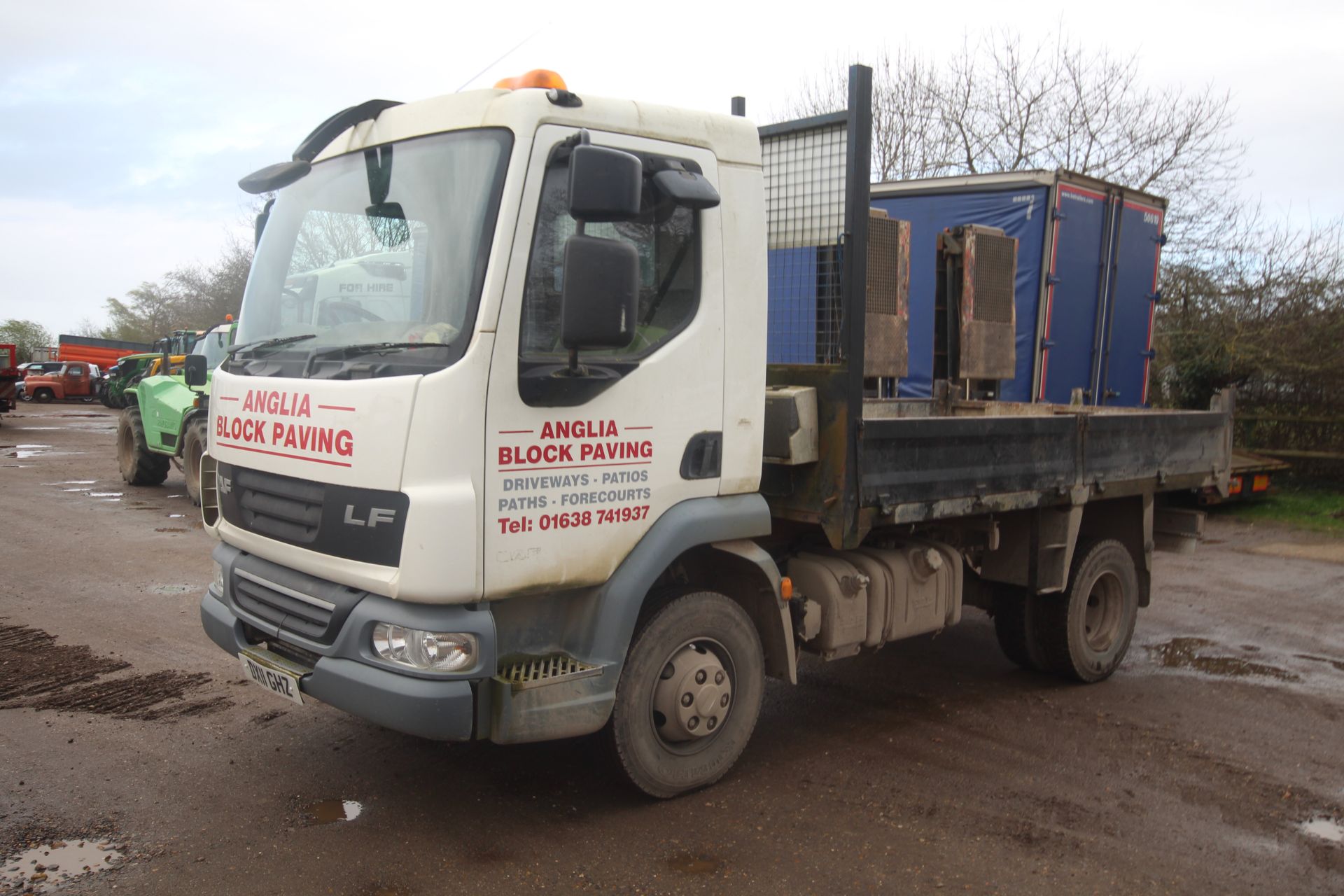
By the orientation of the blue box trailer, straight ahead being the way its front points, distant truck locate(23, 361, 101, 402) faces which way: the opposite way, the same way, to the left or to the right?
to the left

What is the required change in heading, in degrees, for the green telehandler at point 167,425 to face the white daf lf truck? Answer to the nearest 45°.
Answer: approximately 45° to its right

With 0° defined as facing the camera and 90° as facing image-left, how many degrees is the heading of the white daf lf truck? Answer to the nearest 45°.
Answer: approximately 45°

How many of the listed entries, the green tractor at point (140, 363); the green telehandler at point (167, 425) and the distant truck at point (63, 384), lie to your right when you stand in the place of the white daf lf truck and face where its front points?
3

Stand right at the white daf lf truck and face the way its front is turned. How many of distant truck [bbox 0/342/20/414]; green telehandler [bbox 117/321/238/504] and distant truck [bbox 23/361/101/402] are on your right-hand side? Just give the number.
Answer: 3

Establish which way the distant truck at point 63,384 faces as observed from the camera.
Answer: facing to the left of the viewer

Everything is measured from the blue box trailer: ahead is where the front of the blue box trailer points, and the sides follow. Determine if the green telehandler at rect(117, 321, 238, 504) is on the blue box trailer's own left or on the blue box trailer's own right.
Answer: on the blue box trailer's own left

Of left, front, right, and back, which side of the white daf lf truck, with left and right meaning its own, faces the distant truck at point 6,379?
right

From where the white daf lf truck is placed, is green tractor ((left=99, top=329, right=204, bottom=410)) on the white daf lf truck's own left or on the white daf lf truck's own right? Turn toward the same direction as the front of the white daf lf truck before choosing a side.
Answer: on the white daf lf truck's own right

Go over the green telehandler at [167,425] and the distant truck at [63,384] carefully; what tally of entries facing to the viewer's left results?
1

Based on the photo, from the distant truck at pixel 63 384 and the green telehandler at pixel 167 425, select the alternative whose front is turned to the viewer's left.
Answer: the distant truck
